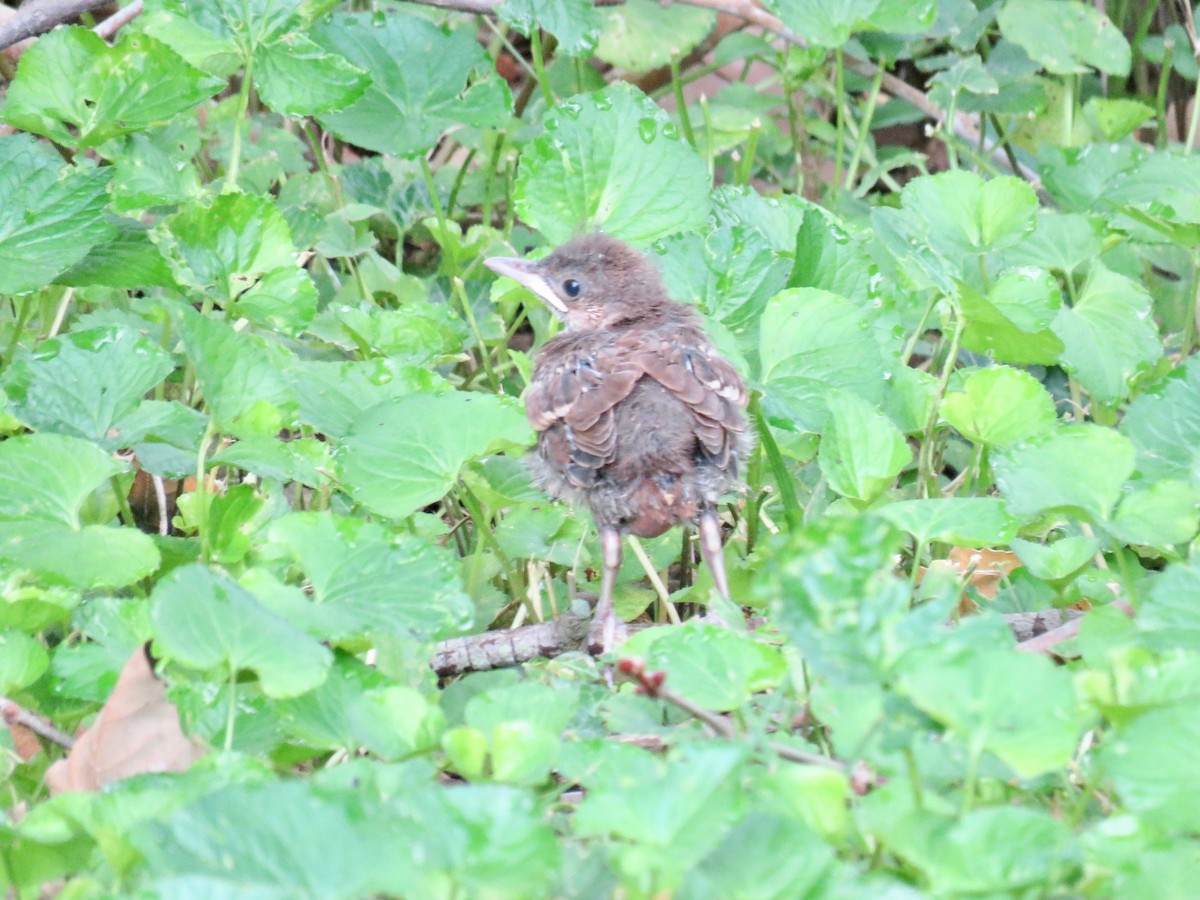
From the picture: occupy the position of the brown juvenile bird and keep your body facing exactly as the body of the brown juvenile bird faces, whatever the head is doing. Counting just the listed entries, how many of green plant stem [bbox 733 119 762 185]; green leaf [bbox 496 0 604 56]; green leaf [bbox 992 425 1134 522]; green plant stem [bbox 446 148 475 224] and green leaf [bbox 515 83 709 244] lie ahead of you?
4

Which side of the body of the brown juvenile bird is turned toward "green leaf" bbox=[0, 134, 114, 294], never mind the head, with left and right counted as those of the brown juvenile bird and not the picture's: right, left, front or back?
left

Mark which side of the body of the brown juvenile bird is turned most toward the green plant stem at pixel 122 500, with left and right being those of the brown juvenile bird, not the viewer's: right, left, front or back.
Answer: left

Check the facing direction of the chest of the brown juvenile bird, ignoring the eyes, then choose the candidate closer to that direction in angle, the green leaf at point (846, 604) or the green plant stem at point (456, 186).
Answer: the green plant stem

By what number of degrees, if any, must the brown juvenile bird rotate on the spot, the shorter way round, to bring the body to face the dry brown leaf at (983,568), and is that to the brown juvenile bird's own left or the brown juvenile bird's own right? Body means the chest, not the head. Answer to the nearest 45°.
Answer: approximately 90° to the brown juvenile bird's own right

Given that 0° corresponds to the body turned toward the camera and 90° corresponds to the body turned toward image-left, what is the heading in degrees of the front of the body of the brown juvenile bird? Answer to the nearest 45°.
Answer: approximately 180°

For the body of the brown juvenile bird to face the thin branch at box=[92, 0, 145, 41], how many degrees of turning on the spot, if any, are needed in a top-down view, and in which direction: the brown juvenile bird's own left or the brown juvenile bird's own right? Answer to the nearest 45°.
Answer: approximately 45° to the brown juvenile bird's own left

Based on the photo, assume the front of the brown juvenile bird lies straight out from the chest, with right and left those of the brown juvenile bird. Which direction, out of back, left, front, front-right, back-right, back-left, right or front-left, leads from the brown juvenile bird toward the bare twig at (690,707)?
back

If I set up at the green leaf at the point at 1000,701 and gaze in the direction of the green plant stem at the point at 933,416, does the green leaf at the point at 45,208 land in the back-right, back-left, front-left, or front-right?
front-left

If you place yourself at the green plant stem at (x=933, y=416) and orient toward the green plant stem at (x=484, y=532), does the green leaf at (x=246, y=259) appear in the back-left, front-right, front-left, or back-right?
front-right

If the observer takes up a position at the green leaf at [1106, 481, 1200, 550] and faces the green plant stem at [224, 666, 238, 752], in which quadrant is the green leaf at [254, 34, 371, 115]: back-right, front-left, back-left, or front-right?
front-right

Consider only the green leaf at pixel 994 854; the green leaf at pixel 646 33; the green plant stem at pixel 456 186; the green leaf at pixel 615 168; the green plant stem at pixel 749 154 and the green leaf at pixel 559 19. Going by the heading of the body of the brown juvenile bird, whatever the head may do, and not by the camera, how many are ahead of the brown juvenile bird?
5

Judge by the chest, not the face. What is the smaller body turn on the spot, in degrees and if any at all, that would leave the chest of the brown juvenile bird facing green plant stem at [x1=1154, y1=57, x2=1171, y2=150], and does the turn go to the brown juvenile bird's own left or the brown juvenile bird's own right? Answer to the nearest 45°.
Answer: approximately 45° to the brown juvenile bird's own right

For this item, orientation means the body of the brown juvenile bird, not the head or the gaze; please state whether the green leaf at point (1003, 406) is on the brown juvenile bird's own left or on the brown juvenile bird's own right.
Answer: on the brown juvenile bird's own right

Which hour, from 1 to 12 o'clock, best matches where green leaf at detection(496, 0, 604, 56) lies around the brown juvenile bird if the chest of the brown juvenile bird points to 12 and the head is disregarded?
The green leaf is roughly at 12 o'clock from the brown juvenile bird.

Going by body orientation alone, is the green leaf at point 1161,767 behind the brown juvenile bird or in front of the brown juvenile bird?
behind
